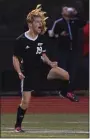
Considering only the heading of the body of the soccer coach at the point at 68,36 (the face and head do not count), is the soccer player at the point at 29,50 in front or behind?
in front

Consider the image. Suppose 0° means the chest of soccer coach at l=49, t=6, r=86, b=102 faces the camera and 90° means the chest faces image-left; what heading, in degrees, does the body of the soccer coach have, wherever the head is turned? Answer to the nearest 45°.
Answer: approximately 0°

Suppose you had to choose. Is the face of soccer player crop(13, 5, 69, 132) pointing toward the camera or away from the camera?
toward the camera

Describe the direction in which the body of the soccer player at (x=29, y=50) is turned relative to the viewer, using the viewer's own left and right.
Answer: facing the viewer and to the right of the viewer

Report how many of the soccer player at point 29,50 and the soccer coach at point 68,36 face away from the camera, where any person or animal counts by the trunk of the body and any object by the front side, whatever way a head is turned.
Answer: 0

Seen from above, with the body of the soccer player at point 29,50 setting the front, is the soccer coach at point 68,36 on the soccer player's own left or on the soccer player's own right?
on the soccer player's own left
